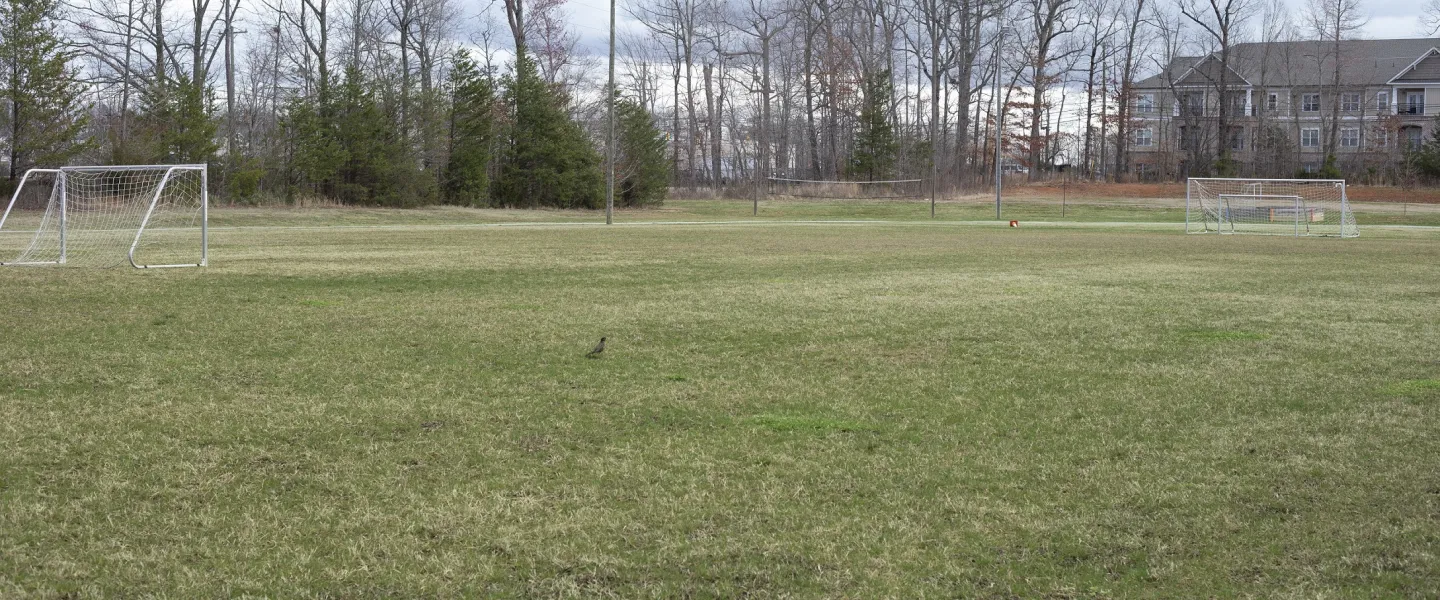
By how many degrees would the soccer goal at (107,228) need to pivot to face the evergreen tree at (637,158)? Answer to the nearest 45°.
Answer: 0° — it already faces it

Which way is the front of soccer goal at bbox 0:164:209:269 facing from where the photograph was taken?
facing away from the viewer and to the right of the viewer

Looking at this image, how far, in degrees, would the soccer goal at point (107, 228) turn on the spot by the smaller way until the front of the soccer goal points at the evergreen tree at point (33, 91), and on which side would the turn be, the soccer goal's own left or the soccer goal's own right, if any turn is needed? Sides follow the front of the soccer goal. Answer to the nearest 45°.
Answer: approximately 45° to the soccer goal's own left
